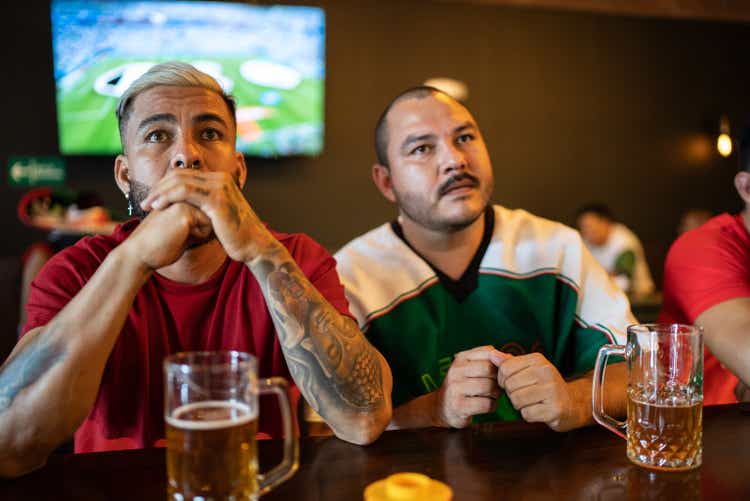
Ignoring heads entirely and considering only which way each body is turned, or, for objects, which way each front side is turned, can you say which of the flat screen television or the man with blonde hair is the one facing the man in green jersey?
the flat screen television

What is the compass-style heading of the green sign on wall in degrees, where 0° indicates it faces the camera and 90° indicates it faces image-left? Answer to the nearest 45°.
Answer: approximately 0°

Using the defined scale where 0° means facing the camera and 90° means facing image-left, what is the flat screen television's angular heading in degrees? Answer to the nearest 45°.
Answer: approximately 0°

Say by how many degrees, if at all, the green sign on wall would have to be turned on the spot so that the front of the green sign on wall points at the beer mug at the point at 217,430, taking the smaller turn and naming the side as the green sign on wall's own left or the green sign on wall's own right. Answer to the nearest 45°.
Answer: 0° — it already faces it

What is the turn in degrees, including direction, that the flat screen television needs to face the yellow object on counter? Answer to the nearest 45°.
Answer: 0° — it already faces it

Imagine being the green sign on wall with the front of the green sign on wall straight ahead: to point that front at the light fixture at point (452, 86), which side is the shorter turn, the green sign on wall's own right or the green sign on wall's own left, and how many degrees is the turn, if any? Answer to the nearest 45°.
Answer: approximately 90° to the green sign on wall's own left

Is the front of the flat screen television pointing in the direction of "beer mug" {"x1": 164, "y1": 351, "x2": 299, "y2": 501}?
yes
